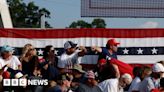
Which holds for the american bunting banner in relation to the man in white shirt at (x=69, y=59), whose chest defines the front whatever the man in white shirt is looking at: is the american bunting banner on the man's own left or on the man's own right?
on the man's own left

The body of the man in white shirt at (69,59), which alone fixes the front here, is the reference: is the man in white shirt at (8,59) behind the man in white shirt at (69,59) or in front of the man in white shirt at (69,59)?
behind
